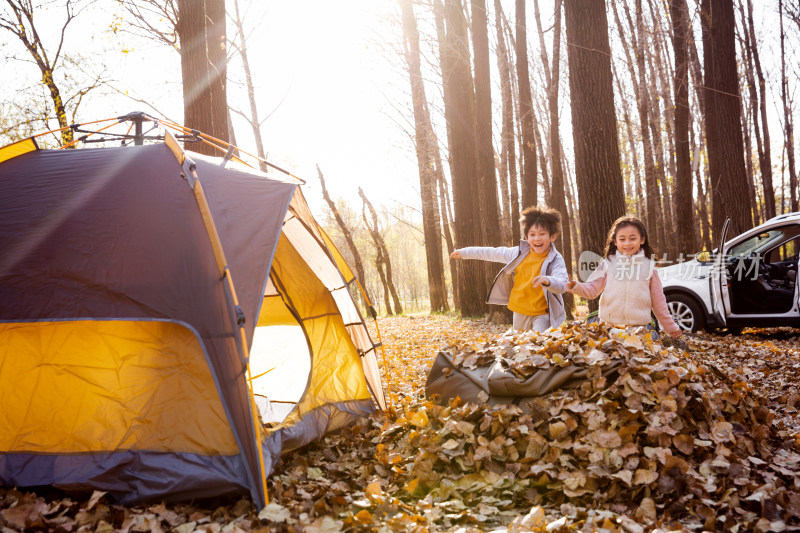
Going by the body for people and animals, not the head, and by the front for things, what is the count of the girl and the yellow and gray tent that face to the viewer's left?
0

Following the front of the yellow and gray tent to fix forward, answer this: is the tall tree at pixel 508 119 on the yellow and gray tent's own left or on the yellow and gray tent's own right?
on the yellow and gray tent's own left

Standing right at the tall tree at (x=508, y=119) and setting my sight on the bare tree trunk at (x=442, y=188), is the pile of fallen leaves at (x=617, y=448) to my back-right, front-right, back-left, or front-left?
back-left

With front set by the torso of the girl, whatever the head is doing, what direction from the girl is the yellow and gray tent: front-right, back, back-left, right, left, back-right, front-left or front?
front-right

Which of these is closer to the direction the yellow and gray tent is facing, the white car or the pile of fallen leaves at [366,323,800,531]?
the pile of fallen leaves

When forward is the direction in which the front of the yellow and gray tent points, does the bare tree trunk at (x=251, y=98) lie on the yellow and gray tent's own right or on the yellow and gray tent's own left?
on the yellow and gray tent's own left

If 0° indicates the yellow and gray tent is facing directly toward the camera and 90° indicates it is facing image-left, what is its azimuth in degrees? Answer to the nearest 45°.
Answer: approximately 315°

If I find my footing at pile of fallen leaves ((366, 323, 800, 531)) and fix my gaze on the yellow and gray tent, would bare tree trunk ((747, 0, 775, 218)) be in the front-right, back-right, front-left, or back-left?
back-right

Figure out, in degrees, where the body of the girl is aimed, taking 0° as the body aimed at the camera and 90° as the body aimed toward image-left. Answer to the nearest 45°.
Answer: approximately 0°

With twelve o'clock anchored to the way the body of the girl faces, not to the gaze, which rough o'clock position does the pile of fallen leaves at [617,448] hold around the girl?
The pile of fallen leaves is roughly at 12 o'clock from the girl.

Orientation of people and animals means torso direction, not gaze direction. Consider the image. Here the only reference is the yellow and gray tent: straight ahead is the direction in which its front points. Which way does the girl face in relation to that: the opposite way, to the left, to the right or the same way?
to the right
